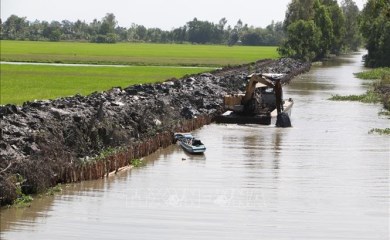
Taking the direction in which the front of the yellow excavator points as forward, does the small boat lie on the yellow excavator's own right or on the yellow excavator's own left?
on the yellow excavator's own right

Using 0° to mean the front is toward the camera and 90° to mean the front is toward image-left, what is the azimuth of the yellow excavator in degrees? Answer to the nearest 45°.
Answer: approximately 315°
